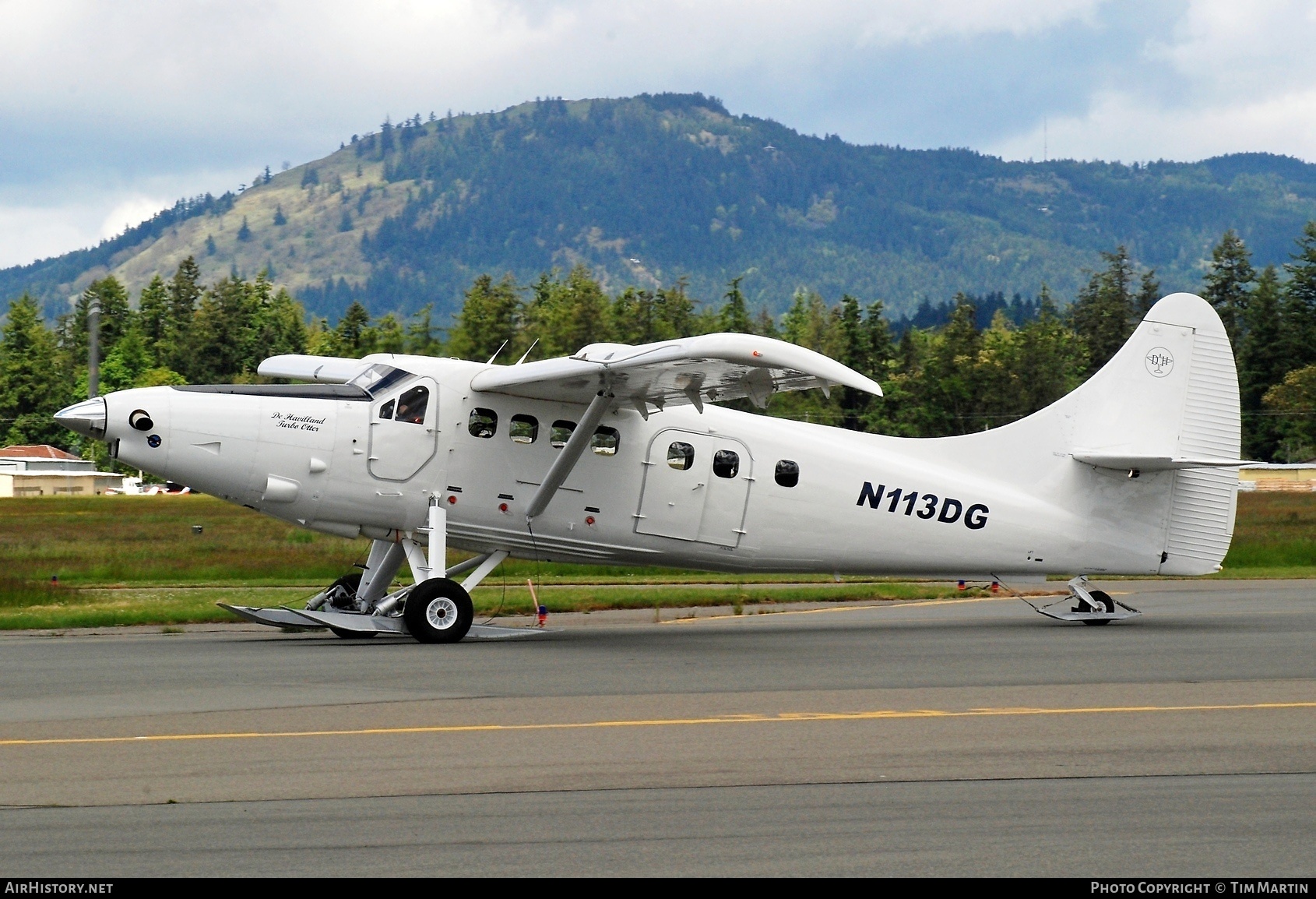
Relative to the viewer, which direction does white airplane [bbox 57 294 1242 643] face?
to the viewer's left
